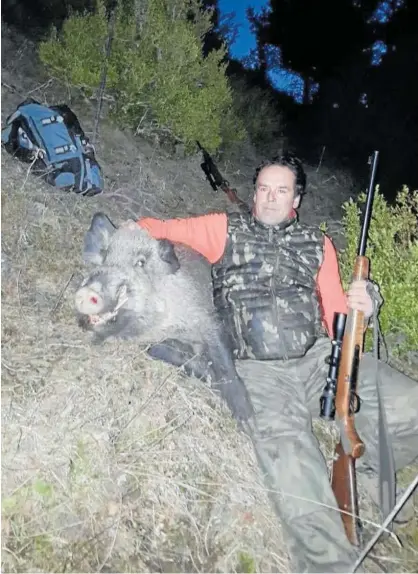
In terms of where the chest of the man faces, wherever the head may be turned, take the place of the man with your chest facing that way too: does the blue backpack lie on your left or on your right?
on your right

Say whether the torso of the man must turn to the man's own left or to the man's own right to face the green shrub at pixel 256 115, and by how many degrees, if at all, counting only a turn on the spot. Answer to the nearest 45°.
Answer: approximately 180°

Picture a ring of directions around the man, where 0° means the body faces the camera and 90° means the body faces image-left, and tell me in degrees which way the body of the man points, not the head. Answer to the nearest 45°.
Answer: approximately 0°
